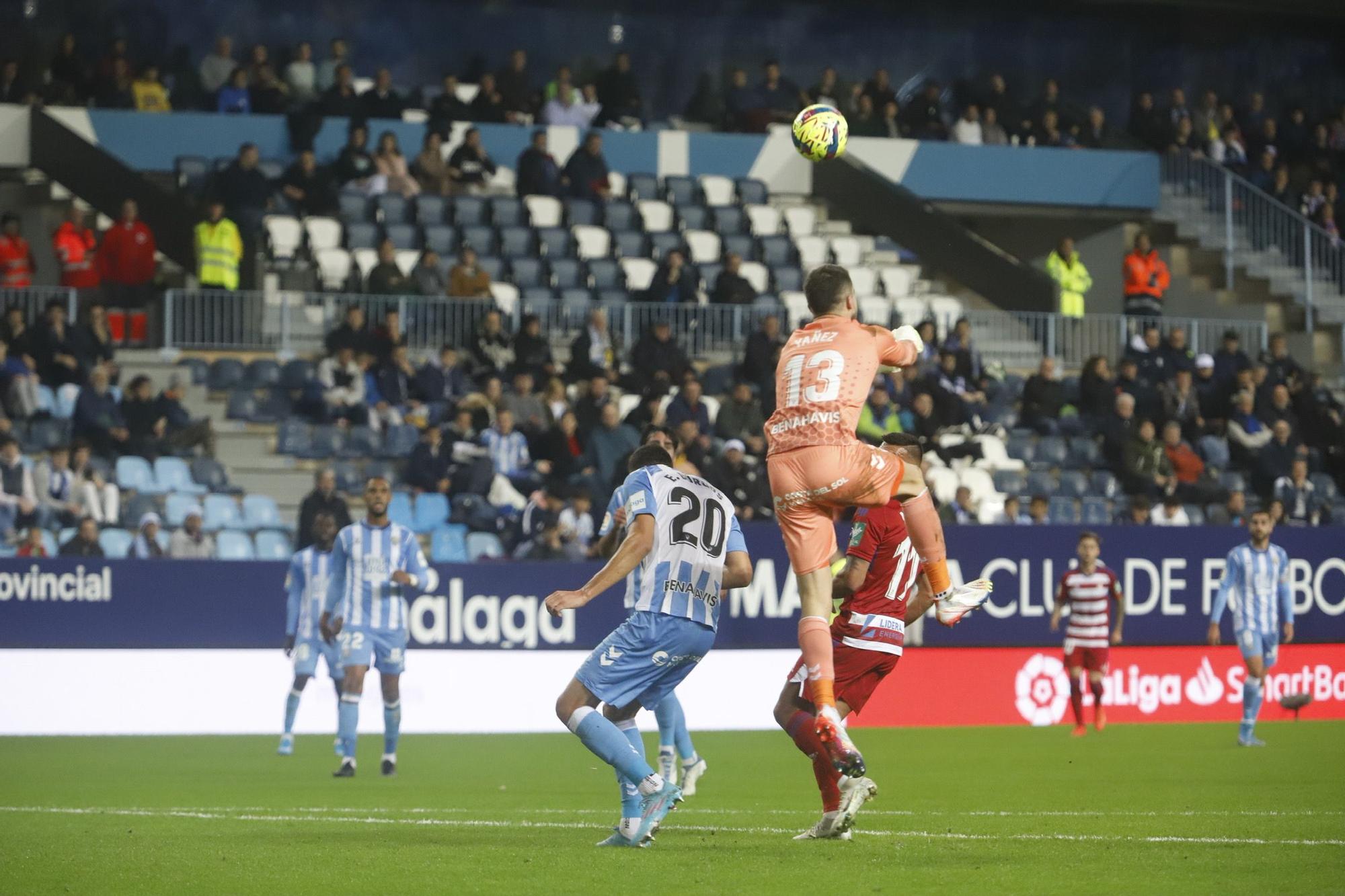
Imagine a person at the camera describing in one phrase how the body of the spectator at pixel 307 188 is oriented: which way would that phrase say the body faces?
toward the camera

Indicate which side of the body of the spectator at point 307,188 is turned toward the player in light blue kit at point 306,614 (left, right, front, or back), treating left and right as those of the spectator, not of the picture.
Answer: front

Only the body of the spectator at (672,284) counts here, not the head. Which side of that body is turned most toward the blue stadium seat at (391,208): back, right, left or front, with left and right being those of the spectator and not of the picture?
right

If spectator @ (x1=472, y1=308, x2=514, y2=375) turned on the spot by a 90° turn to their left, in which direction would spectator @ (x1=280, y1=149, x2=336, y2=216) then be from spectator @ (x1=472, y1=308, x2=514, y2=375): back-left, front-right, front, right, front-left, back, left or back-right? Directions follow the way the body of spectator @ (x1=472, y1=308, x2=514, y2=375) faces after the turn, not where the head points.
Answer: back-left

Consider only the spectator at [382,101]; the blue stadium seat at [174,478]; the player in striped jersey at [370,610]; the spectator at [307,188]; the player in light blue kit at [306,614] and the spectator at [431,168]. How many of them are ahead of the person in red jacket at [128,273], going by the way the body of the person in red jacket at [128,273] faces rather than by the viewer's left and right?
3

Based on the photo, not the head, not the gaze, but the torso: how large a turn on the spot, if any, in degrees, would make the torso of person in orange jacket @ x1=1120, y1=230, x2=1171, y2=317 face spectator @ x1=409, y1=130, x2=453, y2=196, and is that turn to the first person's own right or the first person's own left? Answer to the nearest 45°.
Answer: approximately 90° to the first person's own right

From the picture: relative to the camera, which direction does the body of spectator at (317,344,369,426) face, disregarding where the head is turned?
toward the camera

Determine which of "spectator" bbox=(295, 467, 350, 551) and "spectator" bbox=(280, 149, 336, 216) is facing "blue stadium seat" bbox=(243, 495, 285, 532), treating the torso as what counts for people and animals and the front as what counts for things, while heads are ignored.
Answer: "spectator" bbox=(280, 149, 336, 216)

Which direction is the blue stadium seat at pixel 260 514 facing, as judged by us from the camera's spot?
facing the viewer and to the right of the viewer

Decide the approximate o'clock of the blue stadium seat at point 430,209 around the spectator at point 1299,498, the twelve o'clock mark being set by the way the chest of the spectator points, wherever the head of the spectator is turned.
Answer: The blue stadium seat is roughly at 3 o'clock from the spectator.

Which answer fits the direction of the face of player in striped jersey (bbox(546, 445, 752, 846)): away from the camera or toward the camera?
away from the camera

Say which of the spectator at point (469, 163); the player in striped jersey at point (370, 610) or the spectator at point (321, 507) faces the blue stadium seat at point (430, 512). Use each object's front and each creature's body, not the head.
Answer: the spectator at point (469, 163)

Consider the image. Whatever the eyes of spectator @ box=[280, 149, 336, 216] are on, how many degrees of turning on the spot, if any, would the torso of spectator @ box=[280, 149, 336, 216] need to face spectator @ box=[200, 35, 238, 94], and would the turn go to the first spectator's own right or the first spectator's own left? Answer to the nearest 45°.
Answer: approximately 135° to the first spectator's own right

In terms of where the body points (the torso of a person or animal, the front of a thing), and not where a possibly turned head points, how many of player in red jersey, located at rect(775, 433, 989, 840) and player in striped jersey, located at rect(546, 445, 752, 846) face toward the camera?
0

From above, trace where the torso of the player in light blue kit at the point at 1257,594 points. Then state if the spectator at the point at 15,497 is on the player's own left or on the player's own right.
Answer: on the player's own right

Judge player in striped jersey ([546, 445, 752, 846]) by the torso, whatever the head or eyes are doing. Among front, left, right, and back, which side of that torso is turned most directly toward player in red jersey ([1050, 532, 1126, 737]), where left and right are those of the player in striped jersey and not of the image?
right

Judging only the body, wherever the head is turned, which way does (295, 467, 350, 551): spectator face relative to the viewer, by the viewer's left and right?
facing the viewer

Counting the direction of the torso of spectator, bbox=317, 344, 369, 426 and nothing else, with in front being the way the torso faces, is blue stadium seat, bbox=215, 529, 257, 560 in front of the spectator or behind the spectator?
in front
